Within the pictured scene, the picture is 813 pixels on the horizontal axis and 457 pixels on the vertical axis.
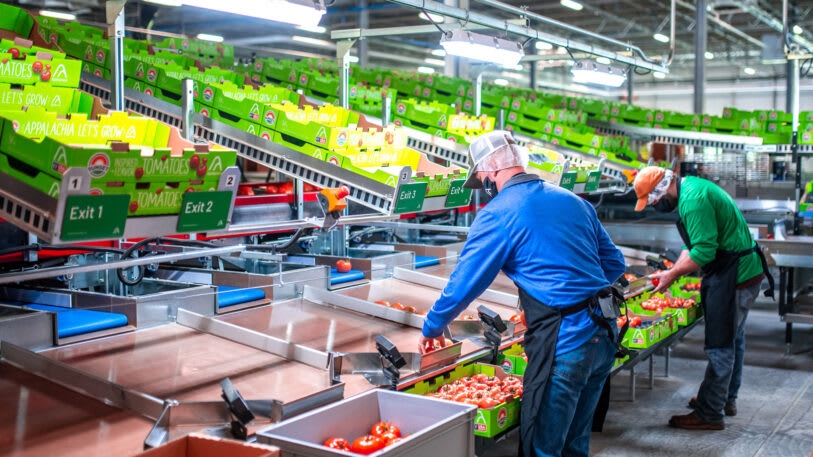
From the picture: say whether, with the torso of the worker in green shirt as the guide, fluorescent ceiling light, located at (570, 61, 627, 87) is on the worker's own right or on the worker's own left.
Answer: on the worker's own right

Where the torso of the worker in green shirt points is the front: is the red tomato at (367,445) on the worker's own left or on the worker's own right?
on the worker's own left

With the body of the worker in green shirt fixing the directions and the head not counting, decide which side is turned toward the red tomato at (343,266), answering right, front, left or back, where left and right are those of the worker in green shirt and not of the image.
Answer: front

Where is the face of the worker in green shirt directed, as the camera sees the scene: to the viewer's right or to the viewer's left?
to the viewer's left

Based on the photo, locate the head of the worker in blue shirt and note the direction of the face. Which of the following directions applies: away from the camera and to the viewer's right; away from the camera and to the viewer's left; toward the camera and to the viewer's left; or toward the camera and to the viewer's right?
away from the camera and to the viewer's left

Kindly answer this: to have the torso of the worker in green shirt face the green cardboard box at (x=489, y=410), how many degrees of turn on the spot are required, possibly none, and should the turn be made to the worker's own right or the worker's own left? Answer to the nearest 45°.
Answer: approximately 90° to the worker's own left

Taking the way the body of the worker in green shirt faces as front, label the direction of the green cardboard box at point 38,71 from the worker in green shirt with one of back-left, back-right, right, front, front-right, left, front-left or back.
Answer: front-left

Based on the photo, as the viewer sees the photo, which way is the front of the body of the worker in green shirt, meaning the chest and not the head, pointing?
to the viewer's left

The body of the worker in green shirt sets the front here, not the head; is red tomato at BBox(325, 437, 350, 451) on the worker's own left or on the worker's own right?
on the worker's own left

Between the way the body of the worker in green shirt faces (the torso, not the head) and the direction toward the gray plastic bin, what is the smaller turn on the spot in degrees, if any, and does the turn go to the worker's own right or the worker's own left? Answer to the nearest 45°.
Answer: approximately 90° to the worker's own left
